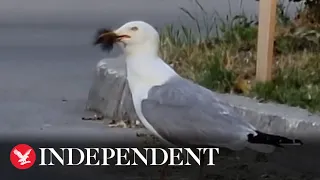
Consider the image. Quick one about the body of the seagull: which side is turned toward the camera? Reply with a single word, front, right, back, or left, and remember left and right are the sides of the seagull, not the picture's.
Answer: left

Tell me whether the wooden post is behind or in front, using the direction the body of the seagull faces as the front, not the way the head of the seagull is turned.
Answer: behind
